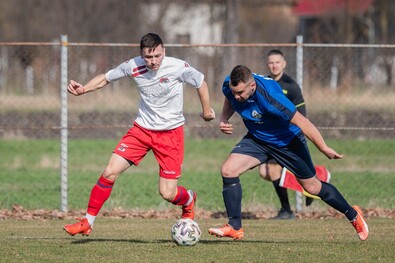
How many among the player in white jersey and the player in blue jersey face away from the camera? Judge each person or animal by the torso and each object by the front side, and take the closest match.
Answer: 0

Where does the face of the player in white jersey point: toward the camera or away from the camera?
toward the camera

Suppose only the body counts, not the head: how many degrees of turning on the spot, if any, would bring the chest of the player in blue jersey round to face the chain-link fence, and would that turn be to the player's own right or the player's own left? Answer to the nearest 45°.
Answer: approximately 135° to the player's own right

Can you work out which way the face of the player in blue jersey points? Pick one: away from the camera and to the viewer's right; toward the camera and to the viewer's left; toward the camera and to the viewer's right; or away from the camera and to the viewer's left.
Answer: toward the camera and to the viewer's left

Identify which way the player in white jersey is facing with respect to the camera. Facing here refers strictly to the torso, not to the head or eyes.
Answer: toward the camera

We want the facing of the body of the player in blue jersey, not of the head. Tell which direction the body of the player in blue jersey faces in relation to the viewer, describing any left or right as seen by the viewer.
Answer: facing the viewer and to the left of the viewer
